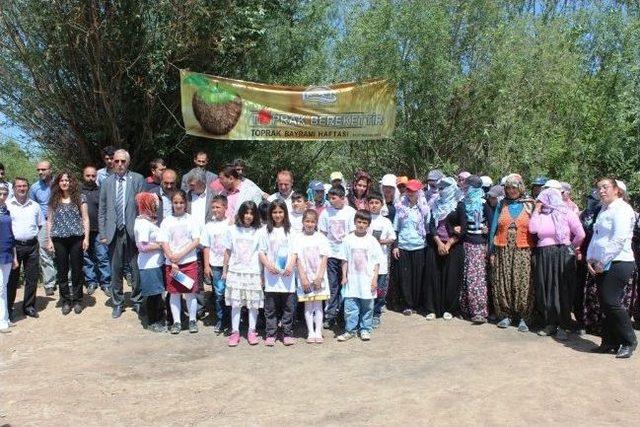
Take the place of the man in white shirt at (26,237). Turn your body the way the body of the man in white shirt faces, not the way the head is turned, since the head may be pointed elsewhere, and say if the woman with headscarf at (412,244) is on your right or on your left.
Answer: on your left

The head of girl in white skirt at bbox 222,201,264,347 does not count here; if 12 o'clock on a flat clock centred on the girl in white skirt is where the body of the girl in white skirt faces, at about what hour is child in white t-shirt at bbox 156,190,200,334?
The child in white t-shirt is roughly at 4 o'clock from the girl in white skirt.

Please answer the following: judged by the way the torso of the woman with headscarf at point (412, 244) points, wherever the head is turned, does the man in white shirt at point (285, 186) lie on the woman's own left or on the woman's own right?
on the woman's own right

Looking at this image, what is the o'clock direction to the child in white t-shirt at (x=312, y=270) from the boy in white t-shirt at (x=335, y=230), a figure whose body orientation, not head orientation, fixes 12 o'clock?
The child in white t-shirt is roughly at 1 o'clock from the boy in white t-shirt.

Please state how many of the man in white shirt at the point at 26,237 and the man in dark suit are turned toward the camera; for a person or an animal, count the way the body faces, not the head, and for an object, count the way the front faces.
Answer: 2

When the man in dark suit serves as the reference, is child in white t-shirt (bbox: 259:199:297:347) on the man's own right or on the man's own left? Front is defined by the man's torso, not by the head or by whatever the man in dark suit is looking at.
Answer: on the man's own left

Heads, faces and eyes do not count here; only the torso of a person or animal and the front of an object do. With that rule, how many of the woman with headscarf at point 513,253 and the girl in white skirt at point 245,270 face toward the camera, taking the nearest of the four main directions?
2

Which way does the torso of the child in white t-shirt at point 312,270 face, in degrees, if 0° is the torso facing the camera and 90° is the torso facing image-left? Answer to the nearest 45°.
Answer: approximately 0°

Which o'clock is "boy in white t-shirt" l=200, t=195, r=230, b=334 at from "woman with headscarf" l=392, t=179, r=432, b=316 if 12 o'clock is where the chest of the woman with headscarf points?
The boy in white t-shirt is roughly at 2 o'clock from the woman with headscarf.

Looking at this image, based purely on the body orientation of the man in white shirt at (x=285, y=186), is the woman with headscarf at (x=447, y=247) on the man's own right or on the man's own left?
on the man's own left
